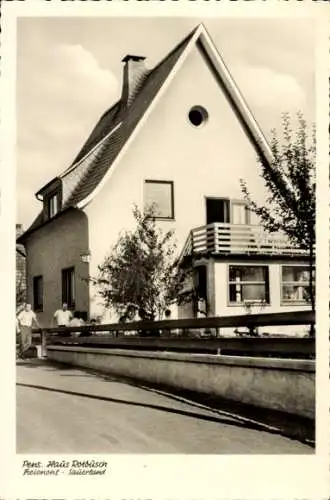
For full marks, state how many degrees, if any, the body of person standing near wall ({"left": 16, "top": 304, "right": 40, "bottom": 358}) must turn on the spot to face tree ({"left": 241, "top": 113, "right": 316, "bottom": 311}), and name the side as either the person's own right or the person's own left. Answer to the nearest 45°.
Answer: approximately 45° to the person's own left

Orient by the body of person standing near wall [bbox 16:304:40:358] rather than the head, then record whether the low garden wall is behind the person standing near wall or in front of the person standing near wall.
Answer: in front

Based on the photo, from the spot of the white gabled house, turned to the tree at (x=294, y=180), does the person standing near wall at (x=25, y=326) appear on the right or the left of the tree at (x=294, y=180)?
right

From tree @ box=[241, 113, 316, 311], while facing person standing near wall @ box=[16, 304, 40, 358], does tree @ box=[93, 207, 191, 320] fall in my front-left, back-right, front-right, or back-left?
front-right
